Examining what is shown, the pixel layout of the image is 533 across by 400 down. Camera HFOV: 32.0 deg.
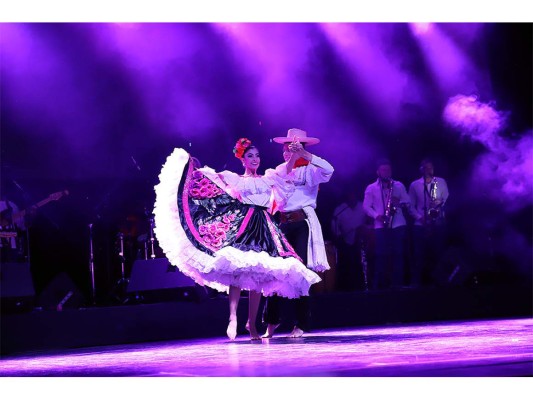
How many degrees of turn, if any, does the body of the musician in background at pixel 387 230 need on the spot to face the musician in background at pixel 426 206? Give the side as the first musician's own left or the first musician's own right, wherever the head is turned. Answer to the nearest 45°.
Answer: approximately 135° to the first musician's own left

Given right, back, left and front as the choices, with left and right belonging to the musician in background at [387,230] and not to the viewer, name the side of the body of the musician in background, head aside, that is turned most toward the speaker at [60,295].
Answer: right

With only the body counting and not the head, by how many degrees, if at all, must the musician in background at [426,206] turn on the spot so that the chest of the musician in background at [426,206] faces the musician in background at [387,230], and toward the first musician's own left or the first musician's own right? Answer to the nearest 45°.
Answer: approximately 45° to the first musician's own right

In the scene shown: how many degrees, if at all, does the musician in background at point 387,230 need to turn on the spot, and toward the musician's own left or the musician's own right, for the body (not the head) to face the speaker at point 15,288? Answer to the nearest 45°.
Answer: approximately 45° to the musician's own right

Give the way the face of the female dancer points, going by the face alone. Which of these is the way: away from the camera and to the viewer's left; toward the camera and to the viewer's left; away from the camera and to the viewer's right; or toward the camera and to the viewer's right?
toward the camera and to the viewer's right

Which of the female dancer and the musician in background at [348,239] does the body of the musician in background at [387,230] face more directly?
the female dancer

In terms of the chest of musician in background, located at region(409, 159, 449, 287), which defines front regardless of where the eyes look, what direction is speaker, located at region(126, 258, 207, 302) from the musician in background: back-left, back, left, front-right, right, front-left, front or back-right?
front-right

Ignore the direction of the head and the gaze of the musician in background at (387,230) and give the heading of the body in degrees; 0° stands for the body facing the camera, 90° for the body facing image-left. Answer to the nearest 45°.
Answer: approximately 0°

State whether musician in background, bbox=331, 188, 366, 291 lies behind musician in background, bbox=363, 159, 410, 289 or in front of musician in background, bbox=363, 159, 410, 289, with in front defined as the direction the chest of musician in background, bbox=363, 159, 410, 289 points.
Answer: behind

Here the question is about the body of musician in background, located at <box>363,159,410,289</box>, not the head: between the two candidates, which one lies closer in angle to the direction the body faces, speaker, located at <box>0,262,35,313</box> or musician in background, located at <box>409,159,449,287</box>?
the speaker

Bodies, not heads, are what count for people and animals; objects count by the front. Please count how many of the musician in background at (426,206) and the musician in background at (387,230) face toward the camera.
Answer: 2
